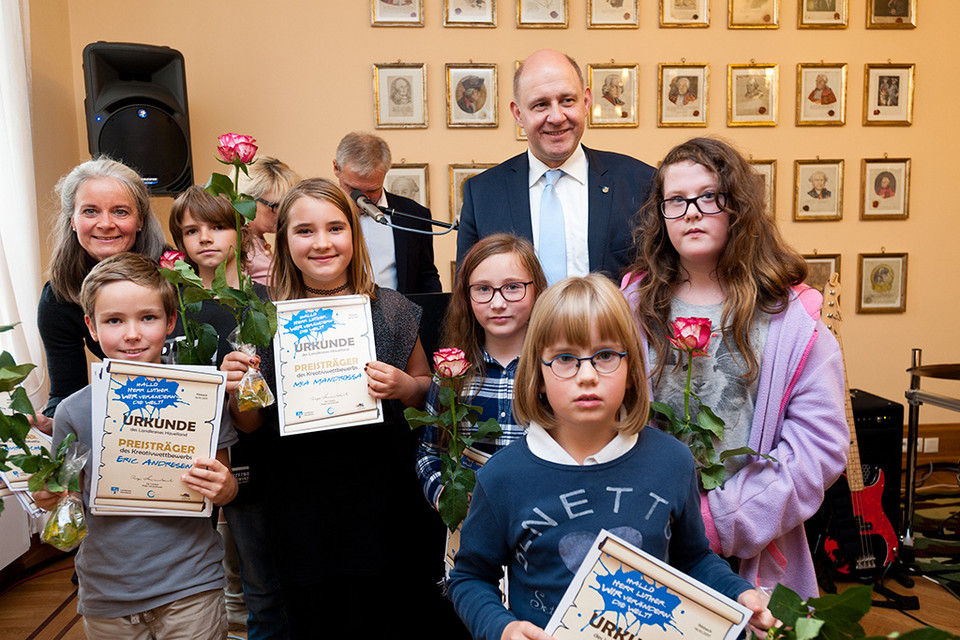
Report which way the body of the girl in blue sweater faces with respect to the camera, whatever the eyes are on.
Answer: toward the camera

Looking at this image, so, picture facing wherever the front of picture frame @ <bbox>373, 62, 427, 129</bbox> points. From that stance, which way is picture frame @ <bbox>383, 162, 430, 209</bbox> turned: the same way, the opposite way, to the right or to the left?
the same way

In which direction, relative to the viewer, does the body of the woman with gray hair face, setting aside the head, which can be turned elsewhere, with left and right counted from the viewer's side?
facing the viewer

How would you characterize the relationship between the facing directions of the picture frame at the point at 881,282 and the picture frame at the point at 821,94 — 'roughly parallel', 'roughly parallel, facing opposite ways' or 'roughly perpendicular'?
roughly parallel

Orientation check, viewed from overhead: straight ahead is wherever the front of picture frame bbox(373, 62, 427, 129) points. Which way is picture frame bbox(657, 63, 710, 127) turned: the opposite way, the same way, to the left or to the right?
the same way

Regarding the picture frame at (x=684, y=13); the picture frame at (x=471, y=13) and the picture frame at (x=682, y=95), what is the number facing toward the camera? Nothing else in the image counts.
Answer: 3

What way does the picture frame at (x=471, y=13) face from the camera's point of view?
toward the camera

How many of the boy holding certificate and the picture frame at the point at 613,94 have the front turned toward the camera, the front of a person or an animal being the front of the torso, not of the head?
2

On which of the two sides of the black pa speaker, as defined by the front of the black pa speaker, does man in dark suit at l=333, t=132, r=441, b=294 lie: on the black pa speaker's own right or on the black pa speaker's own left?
on the black pa speaker's own left

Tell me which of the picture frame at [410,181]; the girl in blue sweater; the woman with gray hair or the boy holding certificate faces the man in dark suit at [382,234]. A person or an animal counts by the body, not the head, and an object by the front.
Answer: the picture frame

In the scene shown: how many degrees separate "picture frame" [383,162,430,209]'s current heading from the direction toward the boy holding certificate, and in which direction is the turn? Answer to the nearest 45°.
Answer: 0° — it already faces them

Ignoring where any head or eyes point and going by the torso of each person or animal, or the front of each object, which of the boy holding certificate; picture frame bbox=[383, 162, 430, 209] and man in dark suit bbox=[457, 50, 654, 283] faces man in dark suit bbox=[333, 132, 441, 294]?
the picture frame

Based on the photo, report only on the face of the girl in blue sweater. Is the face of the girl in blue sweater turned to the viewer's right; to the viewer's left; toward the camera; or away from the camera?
toward the camera

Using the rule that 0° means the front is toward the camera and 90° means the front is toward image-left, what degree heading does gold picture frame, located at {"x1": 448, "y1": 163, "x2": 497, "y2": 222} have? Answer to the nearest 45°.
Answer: approximately 0°

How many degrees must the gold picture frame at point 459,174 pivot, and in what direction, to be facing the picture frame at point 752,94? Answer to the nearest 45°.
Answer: approximately 90° to its left

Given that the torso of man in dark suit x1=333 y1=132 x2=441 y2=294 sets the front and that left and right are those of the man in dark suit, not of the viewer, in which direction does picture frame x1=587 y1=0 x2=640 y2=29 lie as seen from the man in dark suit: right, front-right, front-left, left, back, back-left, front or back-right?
back

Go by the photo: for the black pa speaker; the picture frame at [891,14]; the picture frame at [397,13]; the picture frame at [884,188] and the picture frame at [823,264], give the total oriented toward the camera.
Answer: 5

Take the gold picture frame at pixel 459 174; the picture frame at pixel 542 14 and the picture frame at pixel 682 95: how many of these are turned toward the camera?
3

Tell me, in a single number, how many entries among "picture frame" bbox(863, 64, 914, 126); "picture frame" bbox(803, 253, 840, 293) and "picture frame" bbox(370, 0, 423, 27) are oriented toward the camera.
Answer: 3

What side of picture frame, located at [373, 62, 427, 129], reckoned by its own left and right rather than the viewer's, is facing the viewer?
front

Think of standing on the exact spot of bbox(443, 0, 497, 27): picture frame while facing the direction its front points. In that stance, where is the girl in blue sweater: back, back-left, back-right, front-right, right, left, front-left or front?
front
